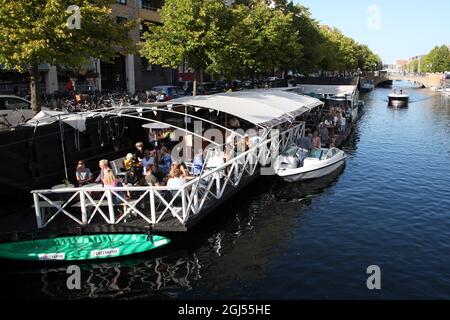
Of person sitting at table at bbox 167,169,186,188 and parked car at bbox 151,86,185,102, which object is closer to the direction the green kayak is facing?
the person sitting at table

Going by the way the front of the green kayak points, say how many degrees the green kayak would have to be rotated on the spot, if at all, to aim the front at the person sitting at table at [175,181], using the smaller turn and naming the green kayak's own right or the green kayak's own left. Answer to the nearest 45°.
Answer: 0° — it already faces them

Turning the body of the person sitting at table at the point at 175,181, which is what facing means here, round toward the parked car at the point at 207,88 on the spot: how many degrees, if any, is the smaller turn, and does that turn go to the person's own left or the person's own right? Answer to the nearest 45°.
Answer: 0° — they already face it

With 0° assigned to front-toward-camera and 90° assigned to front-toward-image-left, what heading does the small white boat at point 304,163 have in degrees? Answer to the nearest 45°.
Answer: approximately 225°

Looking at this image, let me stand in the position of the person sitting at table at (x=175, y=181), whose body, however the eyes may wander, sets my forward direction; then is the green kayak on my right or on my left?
on my left

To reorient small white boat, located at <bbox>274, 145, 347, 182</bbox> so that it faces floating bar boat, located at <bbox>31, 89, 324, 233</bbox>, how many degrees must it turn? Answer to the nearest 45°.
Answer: approximately 180°

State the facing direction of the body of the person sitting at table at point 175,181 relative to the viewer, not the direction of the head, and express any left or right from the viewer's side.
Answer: facing away from the viewer

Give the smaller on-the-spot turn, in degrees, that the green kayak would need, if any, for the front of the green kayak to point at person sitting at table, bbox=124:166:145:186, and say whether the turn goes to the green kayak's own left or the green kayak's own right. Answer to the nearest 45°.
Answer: approximately 45° to the green kayak's own left

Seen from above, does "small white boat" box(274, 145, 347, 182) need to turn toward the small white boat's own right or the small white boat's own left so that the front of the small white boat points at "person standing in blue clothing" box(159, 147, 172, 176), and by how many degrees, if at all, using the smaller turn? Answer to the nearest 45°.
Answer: approximately 180°

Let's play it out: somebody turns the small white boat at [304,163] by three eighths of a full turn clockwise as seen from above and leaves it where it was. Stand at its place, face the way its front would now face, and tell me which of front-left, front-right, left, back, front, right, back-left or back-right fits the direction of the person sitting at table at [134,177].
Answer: front-right
